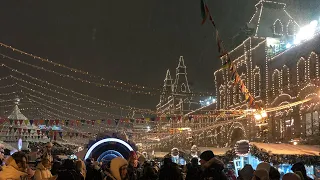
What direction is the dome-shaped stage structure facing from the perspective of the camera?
toward the camera

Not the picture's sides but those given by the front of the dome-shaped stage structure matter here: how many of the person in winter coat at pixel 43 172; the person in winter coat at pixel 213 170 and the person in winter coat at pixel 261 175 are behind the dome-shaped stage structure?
0

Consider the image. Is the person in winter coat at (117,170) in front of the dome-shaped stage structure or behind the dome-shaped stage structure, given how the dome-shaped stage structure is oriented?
in front

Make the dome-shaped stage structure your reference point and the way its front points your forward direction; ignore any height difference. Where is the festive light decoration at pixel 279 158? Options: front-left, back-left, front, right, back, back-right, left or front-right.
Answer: left

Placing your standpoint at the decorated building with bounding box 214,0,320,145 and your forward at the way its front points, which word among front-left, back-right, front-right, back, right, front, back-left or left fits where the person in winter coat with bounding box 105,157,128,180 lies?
front-left

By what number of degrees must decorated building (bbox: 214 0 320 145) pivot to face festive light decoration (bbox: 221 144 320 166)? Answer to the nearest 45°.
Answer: approximately 45° to its left

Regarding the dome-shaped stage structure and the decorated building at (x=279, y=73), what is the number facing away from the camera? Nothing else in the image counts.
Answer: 0

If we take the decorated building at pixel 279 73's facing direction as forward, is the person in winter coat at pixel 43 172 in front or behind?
in front

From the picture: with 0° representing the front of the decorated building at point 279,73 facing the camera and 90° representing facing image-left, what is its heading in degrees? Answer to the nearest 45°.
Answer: approximately 45°

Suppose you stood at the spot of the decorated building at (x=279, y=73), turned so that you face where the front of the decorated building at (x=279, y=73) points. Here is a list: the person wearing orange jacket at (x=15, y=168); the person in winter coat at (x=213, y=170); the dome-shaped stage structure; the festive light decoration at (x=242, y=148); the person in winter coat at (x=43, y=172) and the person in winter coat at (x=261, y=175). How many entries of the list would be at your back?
0

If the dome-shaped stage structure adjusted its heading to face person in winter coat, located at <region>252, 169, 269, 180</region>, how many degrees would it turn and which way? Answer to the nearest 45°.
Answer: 0° — it already faces them

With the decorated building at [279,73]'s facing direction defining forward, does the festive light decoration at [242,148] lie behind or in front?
in front

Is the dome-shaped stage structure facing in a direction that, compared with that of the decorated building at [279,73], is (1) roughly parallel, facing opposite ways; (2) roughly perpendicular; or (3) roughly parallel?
roughly perpendicular

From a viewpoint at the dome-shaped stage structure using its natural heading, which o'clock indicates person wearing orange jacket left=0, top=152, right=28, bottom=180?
The person wearing orange jacket is roughly at 12 o'clock from the dome-shaped stage structure.

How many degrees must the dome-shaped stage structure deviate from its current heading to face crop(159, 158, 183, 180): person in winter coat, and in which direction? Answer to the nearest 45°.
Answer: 0° — it already faces them

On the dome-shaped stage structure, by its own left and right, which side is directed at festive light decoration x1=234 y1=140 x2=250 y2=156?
left

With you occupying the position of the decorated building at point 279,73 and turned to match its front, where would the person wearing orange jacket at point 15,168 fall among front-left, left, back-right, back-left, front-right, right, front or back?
front-left
